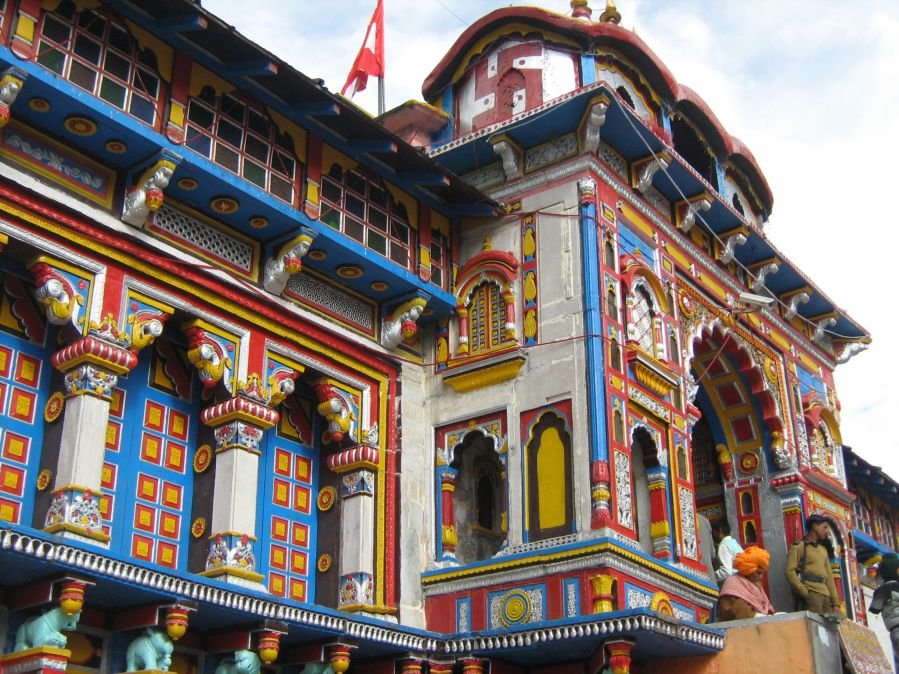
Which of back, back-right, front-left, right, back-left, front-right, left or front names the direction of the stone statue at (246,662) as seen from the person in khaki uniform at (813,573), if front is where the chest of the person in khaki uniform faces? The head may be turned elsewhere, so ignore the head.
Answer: right

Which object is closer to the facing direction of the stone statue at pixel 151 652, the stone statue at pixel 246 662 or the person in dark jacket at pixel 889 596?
the person in dark jacket

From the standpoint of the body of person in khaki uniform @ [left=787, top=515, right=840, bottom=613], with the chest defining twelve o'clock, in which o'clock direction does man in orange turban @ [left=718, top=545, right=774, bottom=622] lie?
The man in orange turban is roughly at 3 o'clock from the person in khaki uniform.

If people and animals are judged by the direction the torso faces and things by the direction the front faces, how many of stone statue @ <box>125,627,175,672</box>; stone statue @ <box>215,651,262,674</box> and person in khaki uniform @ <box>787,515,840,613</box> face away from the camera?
0

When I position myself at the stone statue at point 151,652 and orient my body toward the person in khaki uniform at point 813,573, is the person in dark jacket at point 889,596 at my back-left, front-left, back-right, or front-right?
front-right

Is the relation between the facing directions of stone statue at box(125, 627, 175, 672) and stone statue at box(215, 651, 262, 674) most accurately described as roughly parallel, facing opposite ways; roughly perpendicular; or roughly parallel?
roughly parallel
